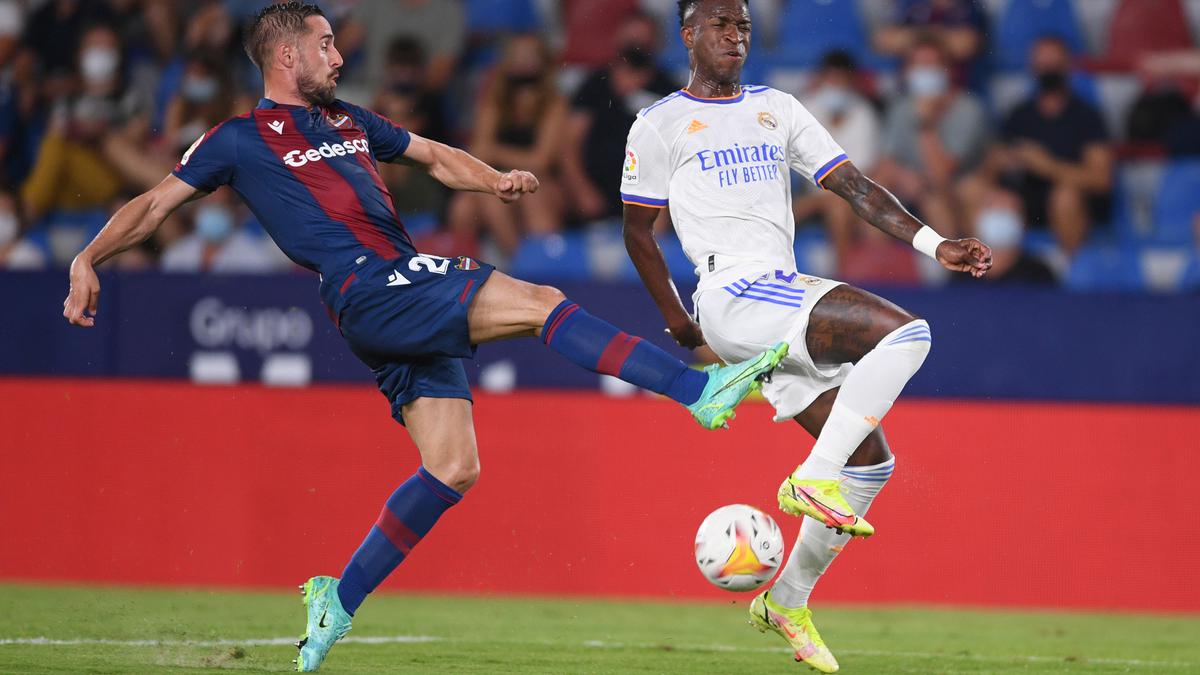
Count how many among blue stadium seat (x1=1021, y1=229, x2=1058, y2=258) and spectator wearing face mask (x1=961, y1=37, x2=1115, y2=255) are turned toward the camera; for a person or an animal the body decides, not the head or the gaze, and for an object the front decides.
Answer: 2

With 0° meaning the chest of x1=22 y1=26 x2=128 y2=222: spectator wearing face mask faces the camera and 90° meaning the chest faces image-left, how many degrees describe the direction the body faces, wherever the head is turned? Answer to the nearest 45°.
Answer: approximately 0°

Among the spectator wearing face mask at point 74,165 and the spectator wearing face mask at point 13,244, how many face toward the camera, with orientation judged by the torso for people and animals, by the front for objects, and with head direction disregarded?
2

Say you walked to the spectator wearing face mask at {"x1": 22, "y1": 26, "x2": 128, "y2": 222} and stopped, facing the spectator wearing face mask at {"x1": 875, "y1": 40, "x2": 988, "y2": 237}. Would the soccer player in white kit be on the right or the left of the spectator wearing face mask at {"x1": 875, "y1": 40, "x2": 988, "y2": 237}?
right

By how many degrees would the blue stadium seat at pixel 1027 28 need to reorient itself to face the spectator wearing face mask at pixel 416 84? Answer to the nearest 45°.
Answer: approximately 45° to its right

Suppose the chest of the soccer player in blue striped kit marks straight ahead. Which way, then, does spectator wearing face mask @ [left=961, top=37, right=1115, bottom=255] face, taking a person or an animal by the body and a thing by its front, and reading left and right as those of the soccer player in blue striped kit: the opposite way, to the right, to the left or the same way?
to the right

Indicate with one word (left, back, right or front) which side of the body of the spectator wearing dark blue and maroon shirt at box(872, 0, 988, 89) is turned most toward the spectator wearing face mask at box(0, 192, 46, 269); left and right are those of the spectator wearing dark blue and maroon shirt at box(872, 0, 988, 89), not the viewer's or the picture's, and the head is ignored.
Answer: right

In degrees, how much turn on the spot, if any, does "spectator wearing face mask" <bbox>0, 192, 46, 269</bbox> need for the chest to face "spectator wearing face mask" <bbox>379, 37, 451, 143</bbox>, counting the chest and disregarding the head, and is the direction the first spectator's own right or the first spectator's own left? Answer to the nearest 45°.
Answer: approximately 90° to the first spectator's own left

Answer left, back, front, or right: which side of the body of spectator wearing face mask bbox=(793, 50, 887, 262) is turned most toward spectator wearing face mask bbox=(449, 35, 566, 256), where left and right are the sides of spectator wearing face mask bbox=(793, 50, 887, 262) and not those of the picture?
right
